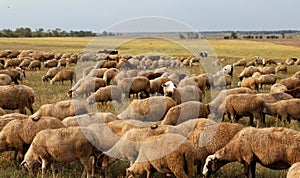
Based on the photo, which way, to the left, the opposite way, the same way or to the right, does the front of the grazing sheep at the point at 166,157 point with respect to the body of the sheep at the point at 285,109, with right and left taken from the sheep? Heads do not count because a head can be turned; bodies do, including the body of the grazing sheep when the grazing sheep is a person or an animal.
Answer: the same way

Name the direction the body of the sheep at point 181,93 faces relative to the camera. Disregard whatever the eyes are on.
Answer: to the viewer's left

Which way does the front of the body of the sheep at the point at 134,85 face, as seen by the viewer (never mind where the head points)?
to the viewer's left

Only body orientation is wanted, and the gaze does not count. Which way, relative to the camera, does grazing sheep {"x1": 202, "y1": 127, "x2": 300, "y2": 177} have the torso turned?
to the viewer's left

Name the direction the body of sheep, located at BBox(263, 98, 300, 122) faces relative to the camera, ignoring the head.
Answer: to the viewer's left

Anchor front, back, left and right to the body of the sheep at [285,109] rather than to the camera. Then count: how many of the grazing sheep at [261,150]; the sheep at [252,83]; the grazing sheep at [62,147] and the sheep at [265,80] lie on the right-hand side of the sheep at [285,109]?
2

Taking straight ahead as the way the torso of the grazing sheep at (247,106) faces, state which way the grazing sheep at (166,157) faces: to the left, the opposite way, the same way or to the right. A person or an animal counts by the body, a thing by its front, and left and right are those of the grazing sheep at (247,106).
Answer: the same way

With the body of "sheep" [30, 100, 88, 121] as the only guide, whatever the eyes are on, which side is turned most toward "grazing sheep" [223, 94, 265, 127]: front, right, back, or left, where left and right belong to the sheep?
back

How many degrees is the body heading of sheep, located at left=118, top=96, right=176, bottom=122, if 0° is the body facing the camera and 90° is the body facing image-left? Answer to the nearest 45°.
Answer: approximately 90°

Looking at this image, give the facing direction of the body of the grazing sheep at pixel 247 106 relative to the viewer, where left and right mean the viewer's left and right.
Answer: facing to the left of the viewer

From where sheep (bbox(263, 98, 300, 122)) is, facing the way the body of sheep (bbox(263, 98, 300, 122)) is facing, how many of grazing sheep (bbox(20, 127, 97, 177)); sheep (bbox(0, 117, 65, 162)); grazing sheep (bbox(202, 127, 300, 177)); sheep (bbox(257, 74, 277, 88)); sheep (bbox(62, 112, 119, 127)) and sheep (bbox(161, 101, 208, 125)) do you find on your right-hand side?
1

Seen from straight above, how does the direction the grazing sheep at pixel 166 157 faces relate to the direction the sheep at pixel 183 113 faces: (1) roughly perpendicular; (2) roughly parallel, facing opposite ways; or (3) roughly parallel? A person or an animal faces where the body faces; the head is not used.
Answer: roughly parallel

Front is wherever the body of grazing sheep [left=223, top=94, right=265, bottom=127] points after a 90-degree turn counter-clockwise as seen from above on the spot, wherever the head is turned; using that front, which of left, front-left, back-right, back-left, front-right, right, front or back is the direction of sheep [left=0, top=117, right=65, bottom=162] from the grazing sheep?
front-right

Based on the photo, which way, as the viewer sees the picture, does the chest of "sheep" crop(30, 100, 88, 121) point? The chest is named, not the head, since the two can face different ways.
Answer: to the viewer's left

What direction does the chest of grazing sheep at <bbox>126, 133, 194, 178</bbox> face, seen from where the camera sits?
to the viewer's left

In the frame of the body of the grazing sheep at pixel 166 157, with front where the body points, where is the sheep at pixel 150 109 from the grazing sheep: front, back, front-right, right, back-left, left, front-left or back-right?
right
